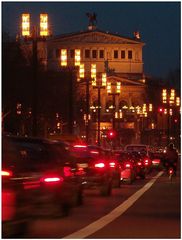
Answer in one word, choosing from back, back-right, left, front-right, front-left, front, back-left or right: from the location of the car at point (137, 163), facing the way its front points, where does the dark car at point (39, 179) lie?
back

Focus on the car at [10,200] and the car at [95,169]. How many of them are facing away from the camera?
2

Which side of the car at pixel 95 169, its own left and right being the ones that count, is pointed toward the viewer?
back

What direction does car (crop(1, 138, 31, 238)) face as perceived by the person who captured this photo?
facing away from the viewer

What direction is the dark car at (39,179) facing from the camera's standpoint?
away from the camera

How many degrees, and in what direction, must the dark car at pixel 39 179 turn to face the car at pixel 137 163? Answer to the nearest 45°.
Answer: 0° — it already faces it

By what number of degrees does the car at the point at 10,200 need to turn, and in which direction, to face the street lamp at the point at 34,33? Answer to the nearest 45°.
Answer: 0° — it already faces it

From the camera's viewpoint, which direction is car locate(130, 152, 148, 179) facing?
away from the camera

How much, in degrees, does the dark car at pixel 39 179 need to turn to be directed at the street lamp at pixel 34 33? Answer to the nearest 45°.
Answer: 0° — it already faces it

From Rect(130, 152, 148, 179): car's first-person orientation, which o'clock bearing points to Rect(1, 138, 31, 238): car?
Rect(1, 138, 31, 238): car is roughly at 6 o'clock from Rect(130, 152, 148, 179): car.

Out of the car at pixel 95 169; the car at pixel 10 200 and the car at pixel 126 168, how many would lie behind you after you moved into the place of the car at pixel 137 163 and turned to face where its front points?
3
